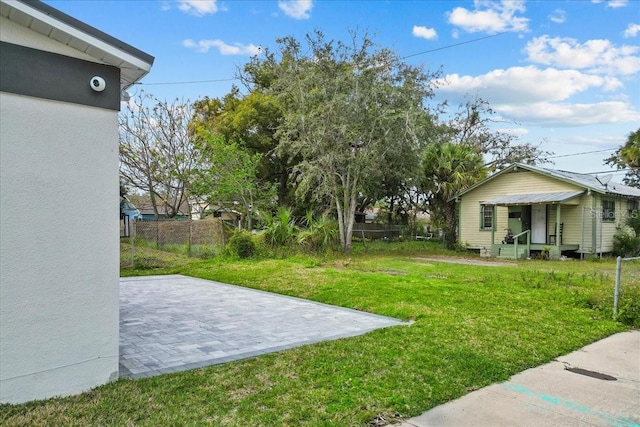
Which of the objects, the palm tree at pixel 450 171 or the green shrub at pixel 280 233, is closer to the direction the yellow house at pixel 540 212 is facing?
the green shrub

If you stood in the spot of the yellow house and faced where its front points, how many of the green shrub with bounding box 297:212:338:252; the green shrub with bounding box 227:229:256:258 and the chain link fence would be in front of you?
3

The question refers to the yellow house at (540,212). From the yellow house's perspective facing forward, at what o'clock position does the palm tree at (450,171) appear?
The palm tree is roughly at 2 o'clock from the yellow house.

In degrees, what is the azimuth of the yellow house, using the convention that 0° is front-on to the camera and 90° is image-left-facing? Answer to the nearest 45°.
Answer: approximately 45°

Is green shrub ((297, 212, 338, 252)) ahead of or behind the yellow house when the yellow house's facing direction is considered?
ahead

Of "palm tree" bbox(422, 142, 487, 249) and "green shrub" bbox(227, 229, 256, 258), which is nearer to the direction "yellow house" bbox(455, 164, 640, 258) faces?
the green shrub

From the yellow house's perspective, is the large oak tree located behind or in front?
in front

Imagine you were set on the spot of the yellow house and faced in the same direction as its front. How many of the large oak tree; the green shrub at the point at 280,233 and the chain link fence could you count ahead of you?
3
